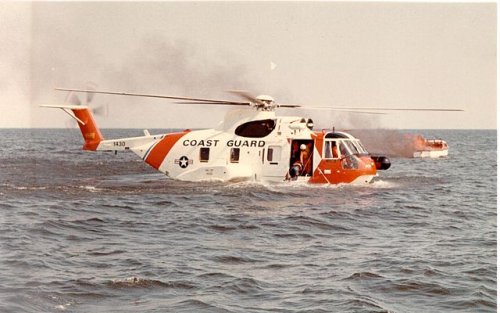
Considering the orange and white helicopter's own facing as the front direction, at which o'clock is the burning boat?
The burning boat is roughly at 10 o'clock from the orange and white helicopter.

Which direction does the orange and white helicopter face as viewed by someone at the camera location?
facing to the right of the viewer
